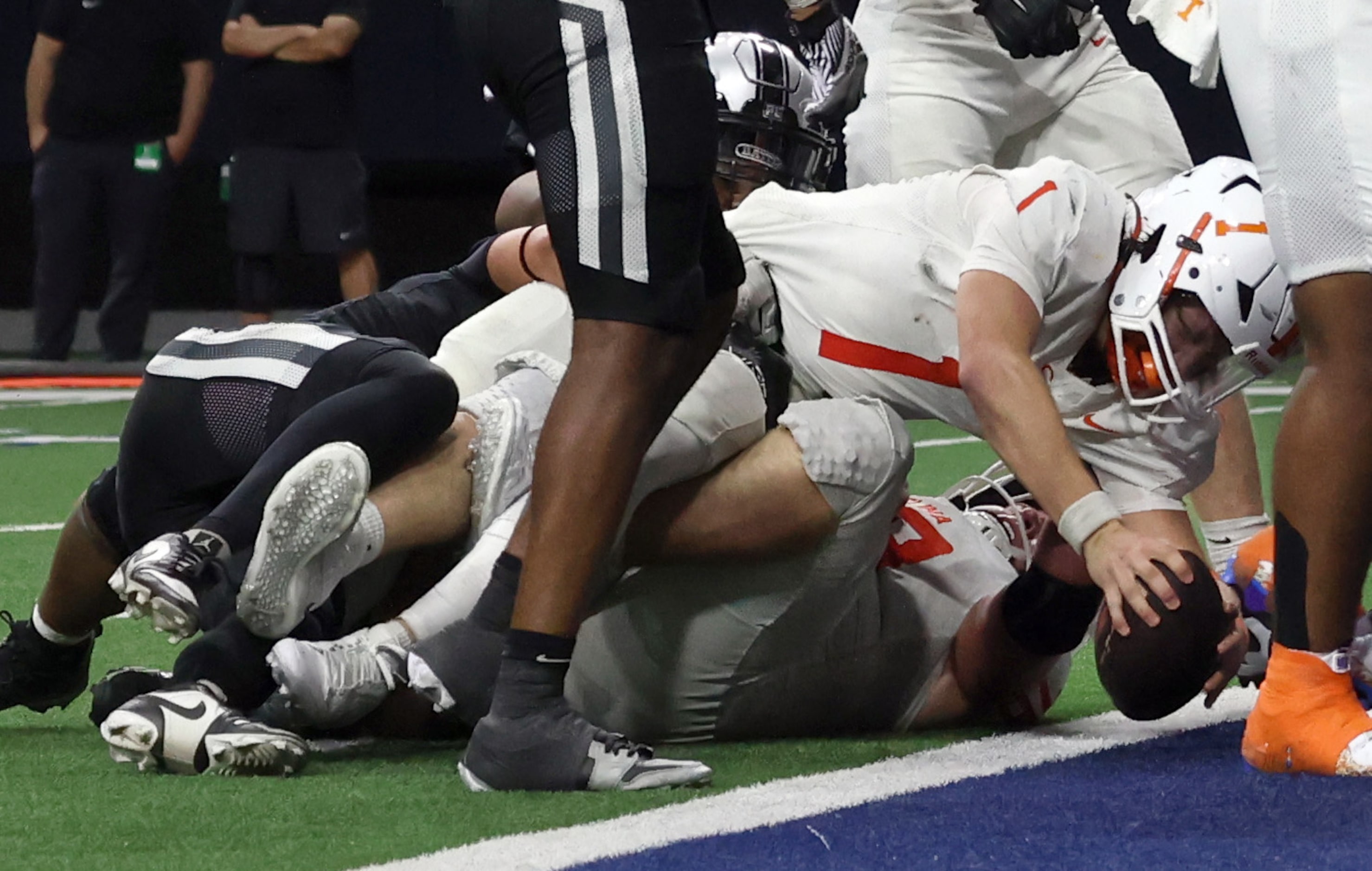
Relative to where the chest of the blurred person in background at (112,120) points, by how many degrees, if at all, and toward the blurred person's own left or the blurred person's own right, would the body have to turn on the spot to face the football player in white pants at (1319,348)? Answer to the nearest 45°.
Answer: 0° — they already face them

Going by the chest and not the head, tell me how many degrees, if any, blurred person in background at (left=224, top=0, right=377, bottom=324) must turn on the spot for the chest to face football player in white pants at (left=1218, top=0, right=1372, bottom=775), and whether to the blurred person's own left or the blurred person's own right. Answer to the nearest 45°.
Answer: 0° — they already face them

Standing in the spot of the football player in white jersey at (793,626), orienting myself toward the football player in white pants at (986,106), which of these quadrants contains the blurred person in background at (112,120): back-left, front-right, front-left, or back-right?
front-left

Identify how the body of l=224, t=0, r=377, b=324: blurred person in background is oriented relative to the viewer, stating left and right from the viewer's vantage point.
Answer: facing the viewer

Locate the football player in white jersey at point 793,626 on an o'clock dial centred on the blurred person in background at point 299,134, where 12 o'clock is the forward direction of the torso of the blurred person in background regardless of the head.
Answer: The football player in white jersey is roughly at 12 o'clock from the blurred person in background.

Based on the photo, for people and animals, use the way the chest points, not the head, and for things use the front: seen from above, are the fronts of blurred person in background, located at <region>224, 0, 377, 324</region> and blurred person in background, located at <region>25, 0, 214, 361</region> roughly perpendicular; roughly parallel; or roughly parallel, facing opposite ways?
roughly parallel

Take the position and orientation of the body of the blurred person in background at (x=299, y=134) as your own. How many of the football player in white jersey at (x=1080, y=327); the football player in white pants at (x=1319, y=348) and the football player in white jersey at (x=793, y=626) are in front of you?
3

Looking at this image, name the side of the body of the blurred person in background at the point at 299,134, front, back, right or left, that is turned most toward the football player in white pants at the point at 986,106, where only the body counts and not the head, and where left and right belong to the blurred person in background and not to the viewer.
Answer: front

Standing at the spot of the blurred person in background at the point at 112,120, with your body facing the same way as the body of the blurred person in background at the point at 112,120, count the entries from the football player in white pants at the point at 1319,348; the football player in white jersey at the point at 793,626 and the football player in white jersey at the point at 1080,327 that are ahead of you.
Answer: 3

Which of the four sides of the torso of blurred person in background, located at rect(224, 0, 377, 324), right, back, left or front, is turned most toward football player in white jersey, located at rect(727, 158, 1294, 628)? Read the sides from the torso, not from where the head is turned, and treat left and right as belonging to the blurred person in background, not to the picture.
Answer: front

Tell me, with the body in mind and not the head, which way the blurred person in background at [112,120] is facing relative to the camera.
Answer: toward the camera

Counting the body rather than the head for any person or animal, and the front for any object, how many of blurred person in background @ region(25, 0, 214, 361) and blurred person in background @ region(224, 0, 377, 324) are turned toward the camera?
2

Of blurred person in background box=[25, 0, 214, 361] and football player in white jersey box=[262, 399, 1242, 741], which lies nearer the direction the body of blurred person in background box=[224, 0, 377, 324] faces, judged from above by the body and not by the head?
the football player in white jersey
